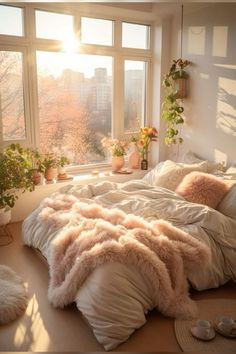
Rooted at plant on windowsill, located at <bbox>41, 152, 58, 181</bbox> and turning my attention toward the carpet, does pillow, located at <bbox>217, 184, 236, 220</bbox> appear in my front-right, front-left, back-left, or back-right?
front-left

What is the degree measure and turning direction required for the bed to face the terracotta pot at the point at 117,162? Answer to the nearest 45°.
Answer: approximately 135° to its right

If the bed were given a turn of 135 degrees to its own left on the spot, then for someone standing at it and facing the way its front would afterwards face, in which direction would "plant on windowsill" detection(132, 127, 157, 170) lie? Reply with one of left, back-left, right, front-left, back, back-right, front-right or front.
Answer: left

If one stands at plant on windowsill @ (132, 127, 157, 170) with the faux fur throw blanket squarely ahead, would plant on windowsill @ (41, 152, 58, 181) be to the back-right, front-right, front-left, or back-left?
front-right

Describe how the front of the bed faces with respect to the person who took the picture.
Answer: facing the viewer and to the left of the viewer

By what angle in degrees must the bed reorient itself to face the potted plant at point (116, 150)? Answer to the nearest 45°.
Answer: approximately 135° to its right

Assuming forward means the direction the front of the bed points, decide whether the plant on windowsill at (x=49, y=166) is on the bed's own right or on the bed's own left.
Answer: on the bed's own right

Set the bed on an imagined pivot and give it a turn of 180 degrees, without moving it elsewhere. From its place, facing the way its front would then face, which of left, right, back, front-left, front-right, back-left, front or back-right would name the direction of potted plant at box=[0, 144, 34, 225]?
left

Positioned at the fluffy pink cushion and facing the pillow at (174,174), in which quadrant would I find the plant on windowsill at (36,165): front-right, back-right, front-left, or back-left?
front-left

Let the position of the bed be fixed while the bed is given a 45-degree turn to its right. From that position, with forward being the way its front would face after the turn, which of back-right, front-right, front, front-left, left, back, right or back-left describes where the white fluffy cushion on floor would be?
front

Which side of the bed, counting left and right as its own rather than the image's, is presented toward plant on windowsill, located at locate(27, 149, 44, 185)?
right

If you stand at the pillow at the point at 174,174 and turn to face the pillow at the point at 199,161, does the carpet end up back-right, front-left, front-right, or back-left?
back-right

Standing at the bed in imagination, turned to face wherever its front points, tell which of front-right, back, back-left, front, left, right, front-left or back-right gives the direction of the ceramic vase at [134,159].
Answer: back-right
